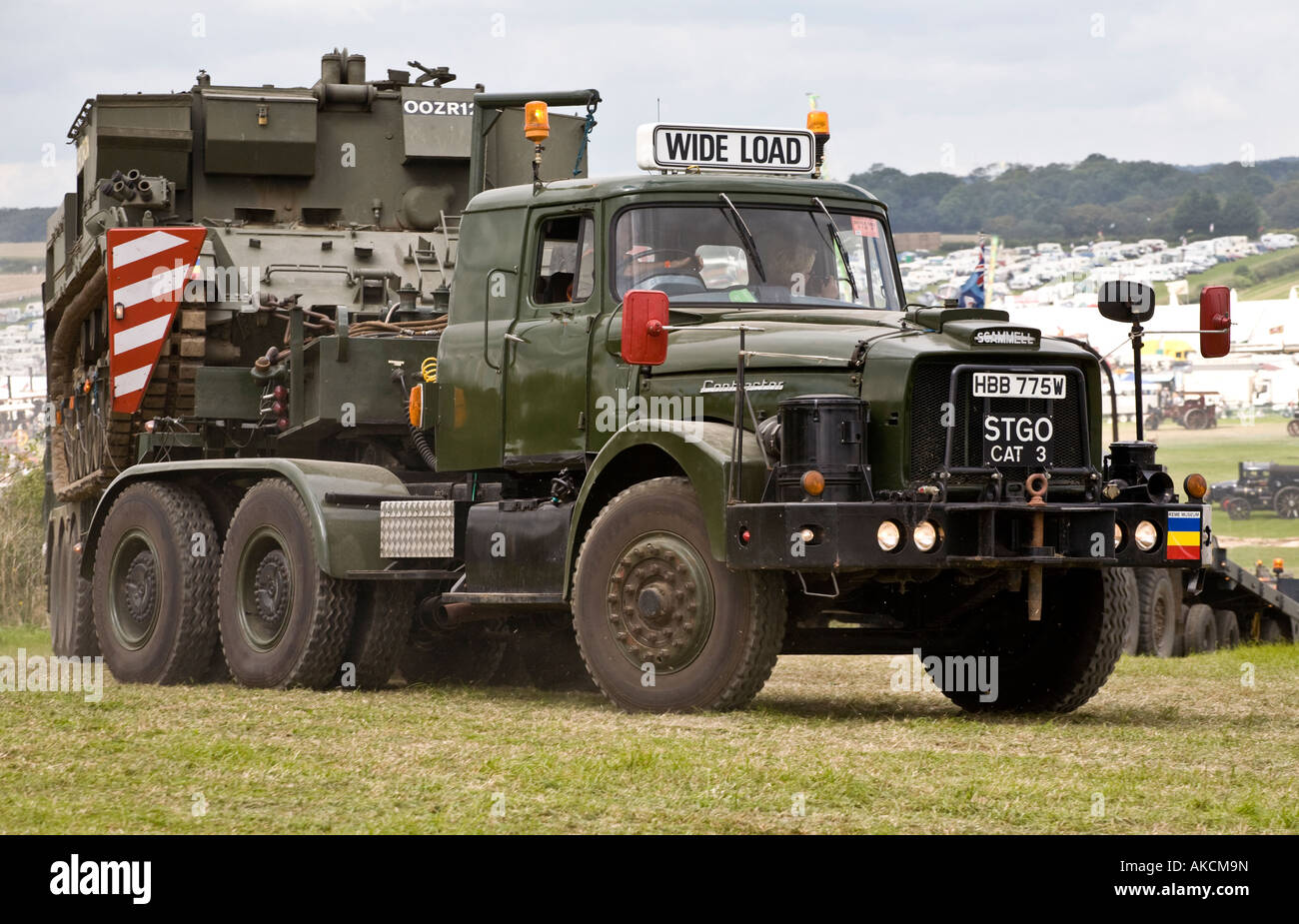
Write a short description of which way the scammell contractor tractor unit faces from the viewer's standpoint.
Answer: facing the viewer and to the right of the viewer
